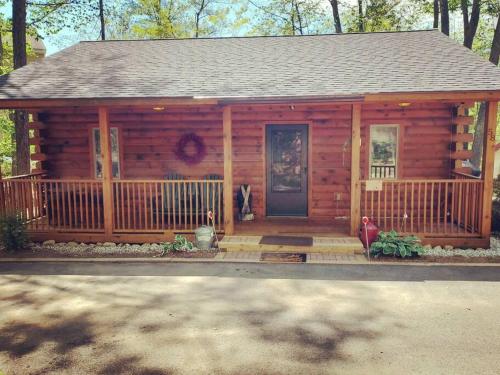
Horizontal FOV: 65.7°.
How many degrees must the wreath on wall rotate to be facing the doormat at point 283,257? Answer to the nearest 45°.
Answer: approximately 45° to its left

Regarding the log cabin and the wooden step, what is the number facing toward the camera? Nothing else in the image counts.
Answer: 2

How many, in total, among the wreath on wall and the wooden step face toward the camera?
2

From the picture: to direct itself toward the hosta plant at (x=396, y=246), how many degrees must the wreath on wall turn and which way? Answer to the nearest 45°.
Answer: approximately 45° to its left

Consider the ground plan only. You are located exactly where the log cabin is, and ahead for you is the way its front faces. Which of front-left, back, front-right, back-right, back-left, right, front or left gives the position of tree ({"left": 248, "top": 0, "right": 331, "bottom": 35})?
back

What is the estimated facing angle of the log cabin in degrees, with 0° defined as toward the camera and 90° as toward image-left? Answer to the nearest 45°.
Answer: approximately 0°

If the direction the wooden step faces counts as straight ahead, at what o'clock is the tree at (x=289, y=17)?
The tree is roughly at 6 o'clock from the wooden step.
